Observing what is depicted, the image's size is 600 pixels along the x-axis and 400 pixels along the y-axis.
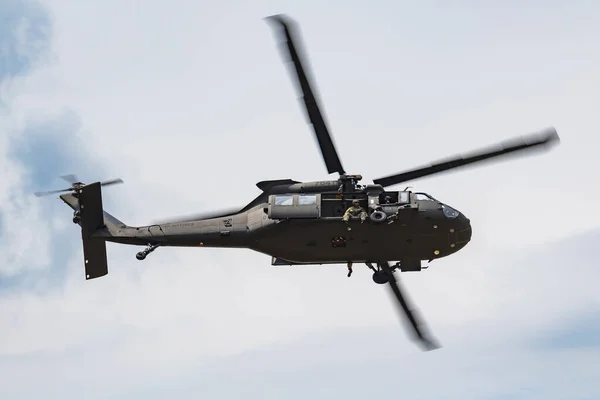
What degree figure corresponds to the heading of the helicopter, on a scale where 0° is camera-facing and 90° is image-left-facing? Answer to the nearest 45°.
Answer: approximately 270°
